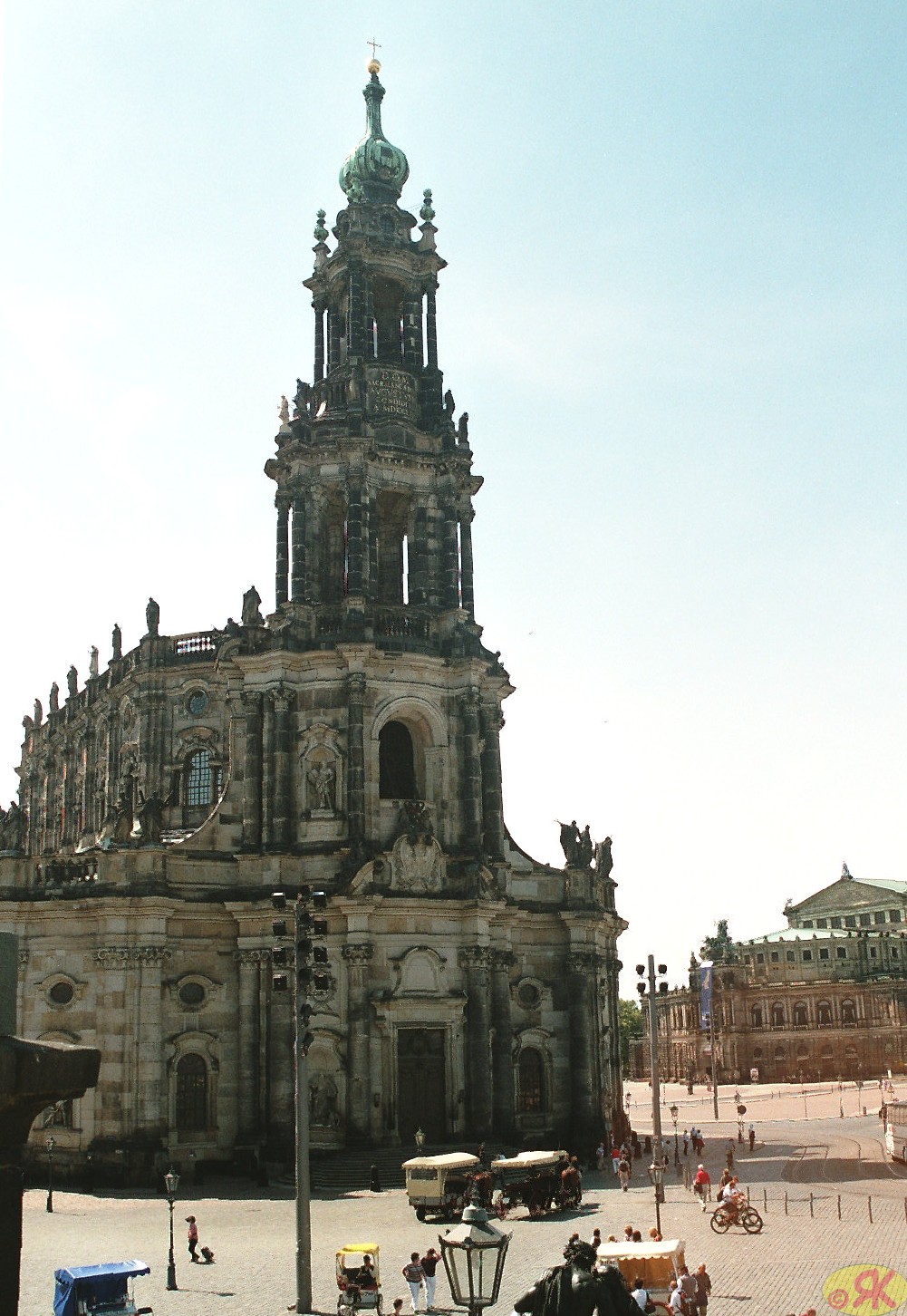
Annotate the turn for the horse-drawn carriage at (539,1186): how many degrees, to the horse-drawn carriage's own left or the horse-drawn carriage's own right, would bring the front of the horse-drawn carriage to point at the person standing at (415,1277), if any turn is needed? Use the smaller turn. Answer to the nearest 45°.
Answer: approximately 90° to the horse-drawn carriage's own right

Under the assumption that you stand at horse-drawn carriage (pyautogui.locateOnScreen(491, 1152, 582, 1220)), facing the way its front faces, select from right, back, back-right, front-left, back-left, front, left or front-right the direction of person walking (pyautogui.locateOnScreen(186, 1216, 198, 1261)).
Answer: back-right

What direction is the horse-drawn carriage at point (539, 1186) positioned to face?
to the viewer's right

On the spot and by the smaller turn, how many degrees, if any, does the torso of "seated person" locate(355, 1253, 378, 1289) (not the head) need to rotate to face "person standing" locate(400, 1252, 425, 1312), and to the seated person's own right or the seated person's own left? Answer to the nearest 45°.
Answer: approximately 135° to the seated person's own left

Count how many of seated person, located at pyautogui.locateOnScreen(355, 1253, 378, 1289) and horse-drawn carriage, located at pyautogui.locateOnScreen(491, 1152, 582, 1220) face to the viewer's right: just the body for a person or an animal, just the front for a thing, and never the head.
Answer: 1

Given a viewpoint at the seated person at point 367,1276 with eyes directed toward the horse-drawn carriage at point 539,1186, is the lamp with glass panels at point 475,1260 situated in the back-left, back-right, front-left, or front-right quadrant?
back-right

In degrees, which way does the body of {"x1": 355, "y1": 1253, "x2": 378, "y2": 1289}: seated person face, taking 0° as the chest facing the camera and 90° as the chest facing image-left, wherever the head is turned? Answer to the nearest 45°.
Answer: approximately 0°

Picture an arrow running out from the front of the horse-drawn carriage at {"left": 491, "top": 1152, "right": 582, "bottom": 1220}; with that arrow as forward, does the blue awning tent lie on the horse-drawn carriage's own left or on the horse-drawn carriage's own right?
on the horse-drawn carriage's own right

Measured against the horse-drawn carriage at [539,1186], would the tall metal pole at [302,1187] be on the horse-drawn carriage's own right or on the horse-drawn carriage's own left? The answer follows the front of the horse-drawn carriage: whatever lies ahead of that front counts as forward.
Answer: on the horse-drawn carriage's own right

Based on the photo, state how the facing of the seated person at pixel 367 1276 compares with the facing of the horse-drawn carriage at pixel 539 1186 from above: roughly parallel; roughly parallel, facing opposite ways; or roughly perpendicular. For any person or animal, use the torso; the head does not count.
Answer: roughly perpendicular
